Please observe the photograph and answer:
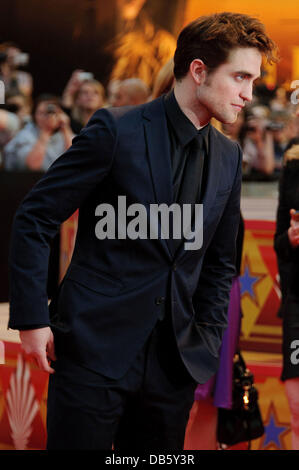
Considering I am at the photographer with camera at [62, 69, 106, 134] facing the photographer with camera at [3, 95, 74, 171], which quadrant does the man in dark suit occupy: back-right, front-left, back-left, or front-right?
front-left

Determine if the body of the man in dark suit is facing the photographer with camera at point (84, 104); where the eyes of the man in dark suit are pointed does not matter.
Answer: no

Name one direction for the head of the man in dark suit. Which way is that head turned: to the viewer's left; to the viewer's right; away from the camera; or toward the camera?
to the viewer's right

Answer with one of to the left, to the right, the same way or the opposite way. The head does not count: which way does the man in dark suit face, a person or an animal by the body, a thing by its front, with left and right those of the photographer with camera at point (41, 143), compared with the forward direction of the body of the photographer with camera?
the same way

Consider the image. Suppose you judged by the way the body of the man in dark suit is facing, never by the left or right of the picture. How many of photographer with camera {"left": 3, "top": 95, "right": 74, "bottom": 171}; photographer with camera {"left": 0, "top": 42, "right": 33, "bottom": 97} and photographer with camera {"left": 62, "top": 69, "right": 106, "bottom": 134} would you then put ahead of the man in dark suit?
0

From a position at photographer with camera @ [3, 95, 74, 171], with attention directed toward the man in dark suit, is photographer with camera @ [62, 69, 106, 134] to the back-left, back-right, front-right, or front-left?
back-left

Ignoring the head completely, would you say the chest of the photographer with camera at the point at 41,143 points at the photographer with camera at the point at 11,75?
no

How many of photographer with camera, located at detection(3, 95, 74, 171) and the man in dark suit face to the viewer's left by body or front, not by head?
0

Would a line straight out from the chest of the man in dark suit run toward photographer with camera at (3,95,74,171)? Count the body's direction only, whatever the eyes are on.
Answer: no

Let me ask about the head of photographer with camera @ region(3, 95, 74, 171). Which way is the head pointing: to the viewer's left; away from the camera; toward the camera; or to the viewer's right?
toward the camera
